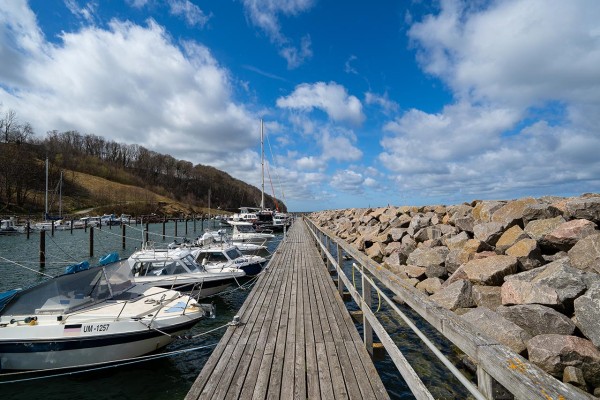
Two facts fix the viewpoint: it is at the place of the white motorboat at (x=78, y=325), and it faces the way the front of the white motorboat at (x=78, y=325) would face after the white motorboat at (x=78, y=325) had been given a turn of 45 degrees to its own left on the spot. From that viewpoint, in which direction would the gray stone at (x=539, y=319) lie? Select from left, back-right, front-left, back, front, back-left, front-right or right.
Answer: right

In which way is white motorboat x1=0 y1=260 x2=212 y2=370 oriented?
to the viewer's right

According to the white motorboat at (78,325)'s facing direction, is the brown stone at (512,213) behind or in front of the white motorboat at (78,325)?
in front

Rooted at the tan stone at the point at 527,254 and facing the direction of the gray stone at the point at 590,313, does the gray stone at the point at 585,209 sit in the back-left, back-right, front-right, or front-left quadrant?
back-left

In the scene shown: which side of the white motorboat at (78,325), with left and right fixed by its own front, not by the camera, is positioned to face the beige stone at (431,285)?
front

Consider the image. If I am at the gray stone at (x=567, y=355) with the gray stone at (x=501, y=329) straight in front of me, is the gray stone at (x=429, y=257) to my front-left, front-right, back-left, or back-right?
front-right

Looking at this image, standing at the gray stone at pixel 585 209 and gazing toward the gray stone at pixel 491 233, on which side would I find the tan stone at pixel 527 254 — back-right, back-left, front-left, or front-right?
front-left

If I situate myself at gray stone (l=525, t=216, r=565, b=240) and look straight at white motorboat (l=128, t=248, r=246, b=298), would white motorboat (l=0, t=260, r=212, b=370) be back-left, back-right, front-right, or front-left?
front-left
